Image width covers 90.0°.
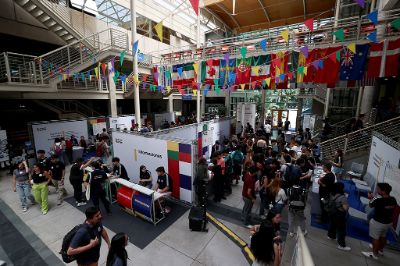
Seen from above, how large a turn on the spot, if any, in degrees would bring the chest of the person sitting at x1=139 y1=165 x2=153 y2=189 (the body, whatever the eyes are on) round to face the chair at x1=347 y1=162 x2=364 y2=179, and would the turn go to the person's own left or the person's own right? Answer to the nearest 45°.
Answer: approximately 135° to the person's own left

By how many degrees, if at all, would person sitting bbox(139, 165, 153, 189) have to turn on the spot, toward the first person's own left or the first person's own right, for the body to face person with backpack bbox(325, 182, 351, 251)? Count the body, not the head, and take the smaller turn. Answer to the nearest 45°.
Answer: approximately 90° to the first person's own left

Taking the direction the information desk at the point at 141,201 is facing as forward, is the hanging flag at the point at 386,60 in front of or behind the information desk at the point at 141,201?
behind

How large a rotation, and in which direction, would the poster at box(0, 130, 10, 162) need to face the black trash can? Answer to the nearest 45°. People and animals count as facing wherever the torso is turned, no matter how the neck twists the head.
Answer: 0° — it already faces it

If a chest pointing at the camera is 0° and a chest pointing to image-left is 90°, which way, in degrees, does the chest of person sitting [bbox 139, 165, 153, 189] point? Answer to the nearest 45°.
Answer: approximately 45°

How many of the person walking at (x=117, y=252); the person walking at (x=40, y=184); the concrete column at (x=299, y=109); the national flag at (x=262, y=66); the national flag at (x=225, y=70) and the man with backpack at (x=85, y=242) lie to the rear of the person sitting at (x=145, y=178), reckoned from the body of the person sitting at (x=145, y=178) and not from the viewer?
3

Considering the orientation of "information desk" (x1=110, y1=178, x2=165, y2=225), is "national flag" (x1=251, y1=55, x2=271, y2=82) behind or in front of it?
behind

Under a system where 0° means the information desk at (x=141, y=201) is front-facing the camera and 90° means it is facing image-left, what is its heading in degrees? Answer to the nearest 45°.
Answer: approximately 45°
